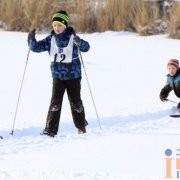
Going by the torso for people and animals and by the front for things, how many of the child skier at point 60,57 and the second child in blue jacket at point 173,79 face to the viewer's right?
0

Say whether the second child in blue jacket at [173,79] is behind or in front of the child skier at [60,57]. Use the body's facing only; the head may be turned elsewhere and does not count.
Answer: behind

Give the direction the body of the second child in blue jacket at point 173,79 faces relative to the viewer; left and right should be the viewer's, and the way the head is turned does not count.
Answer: facing the viewer and to the left of the viewer

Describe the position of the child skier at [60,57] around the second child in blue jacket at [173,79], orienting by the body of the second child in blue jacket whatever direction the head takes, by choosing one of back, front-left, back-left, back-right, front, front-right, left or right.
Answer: front
